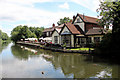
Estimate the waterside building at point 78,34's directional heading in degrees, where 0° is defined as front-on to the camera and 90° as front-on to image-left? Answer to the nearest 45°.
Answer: approximately 45°

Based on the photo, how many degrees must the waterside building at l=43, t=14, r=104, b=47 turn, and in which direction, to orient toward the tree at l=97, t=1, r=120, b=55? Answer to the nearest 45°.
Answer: approximately 90° to its left
